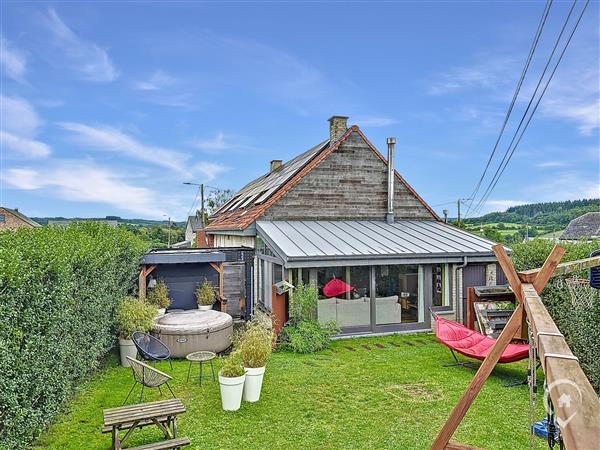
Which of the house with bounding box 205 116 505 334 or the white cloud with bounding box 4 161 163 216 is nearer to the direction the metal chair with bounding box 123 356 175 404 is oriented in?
the house

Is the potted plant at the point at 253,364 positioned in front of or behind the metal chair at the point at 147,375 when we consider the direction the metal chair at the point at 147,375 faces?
in front

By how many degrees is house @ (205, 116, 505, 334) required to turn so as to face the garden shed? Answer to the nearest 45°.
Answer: approximately 90° to its right

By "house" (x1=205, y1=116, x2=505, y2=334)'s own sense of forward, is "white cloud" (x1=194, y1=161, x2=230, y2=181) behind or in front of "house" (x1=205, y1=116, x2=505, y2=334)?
behind
